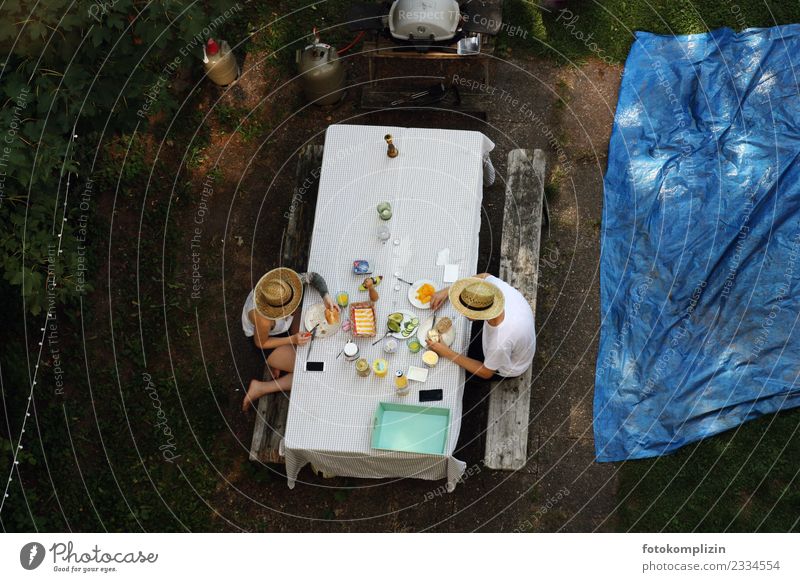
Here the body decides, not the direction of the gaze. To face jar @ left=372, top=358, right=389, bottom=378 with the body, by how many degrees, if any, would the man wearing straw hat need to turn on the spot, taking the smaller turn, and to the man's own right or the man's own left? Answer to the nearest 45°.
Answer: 0° — they already face it

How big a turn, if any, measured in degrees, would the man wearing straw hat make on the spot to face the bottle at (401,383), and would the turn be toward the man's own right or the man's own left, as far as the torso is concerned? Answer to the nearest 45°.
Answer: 0° — they already face it

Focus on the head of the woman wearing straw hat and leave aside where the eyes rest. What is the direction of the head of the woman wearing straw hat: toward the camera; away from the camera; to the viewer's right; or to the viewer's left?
to the viewer's right

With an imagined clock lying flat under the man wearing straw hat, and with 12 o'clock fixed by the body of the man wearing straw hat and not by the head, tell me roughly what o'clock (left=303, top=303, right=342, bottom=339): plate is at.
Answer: The plate is roughly at 12 o'clock from the man wearing straw hat.

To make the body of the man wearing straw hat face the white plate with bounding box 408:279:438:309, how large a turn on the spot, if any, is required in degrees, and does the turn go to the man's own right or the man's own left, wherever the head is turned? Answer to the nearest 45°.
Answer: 0° — they already face it

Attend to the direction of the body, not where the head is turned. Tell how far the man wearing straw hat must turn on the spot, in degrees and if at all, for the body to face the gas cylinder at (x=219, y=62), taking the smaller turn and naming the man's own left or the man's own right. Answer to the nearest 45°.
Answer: approximately 45° to the man's own right

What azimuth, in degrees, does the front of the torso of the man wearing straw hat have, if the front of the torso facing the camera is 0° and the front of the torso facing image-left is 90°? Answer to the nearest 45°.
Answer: approximately 90°

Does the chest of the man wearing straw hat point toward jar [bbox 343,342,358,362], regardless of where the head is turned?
yes

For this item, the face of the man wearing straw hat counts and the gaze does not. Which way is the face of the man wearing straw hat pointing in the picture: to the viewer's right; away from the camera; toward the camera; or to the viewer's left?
to the viewer's left
